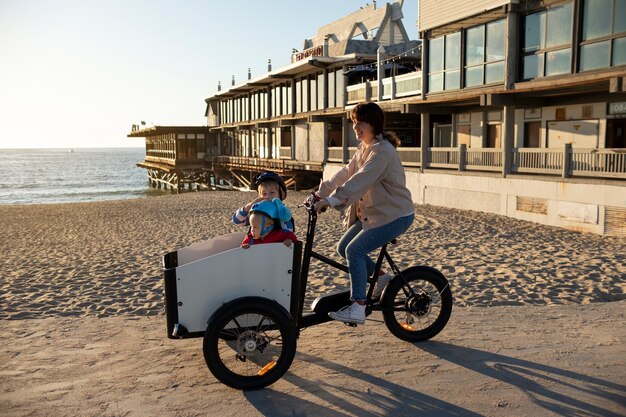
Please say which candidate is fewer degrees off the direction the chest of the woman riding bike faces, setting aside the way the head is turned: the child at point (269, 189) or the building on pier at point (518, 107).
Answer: the child

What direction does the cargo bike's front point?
to the viewer's left

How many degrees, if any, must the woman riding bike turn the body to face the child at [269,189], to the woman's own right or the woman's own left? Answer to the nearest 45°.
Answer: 0° — they already face them

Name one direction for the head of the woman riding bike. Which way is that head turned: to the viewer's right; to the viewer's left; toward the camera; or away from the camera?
to the viewer's left

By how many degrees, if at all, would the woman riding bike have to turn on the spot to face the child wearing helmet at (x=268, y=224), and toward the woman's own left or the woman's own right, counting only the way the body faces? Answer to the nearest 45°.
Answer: approximately 45° to the woman's own left

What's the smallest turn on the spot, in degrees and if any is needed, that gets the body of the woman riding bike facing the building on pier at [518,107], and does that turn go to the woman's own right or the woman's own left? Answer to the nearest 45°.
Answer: approximately 90° to the woman's own right

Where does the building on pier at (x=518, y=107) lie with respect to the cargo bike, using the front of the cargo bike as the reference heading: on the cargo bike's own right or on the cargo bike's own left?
on the cargo bike's own right

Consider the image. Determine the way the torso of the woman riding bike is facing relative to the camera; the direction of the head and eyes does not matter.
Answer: to the viewer's left
